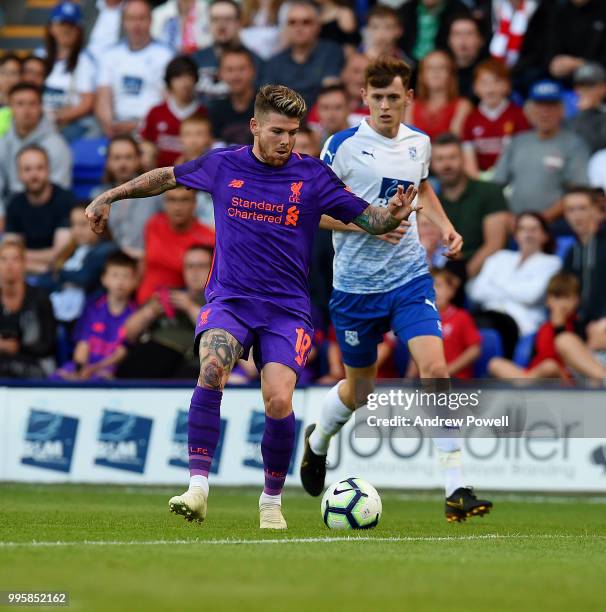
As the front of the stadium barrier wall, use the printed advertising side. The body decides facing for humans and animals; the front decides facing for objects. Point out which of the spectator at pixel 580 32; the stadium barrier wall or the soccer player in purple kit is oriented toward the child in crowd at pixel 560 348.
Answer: the spectator

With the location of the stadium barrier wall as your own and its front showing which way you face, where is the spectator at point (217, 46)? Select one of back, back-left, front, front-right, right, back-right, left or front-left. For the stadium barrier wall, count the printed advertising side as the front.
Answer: back

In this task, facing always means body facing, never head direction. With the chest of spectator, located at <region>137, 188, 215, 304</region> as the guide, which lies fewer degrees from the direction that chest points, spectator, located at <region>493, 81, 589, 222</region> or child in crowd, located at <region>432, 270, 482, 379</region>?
the child in crowd

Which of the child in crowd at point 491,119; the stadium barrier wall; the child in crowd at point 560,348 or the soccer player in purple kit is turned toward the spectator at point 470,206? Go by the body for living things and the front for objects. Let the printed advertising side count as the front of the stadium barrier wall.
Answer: the child in crowd at point 491,119

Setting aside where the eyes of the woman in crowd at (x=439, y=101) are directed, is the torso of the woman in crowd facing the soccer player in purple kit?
yes

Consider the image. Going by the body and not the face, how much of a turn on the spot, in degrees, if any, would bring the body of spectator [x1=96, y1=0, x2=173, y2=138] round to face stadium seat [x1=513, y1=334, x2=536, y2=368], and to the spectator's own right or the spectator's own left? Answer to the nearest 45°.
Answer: approximately 45° to the spectator's own left

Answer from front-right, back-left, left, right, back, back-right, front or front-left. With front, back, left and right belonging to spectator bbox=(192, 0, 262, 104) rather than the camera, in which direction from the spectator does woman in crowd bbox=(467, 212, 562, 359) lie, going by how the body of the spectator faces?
front-left

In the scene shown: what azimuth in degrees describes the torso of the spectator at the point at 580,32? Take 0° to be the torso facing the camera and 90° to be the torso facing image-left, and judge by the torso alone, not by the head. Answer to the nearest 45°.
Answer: approximately 0°

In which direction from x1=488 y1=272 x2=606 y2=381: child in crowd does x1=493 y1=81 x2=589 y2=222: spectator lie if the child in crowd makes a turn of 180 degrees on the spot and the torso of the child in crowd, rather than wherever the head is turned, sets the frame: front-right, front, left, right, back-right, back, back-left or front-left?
front

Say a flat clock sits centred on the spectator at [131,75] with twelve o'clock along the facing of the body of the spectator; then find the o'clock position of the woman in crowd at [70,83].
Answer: The woman in crowd is roughly at 4 o'clock from the spectator.

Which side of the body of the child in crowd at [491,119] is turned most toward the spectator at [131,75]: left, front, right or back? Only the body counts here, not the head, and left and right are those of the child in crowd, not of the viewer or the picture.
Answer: right
